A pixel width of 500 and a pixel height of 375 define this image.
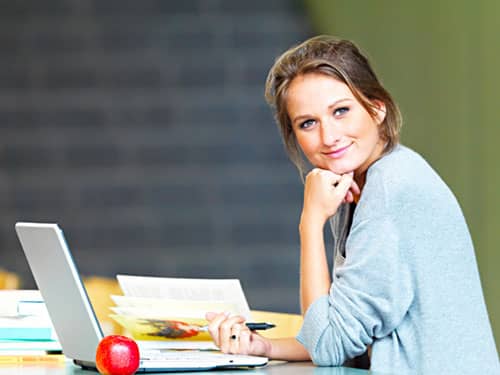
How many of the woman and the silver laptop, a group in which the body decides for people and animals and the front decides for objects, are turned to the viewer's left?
1

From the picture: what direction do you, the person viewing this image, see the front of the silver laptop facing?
facing to the right of the viewer

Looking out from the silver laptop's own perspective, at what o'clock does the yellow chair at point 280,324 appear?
The yellow chair is roughly at 10 o'clock from the silver laptop.

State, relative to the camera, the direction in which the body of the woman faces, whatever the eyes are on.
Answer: to the viewer's left

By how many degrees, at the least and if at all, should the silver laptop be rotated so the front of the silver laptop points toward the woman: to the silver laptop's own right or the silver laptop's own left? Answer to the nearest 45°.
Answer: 0° — it already faces them

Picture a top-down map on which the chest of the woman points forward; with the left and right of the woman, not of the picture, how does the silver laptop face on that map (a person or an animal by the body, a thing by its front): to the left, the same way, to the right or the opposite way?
the opposite way
